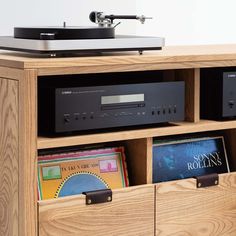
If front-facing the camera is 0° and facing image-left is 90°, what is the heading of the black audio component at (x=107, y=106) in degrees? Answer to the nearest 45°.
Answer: approximately 315°
